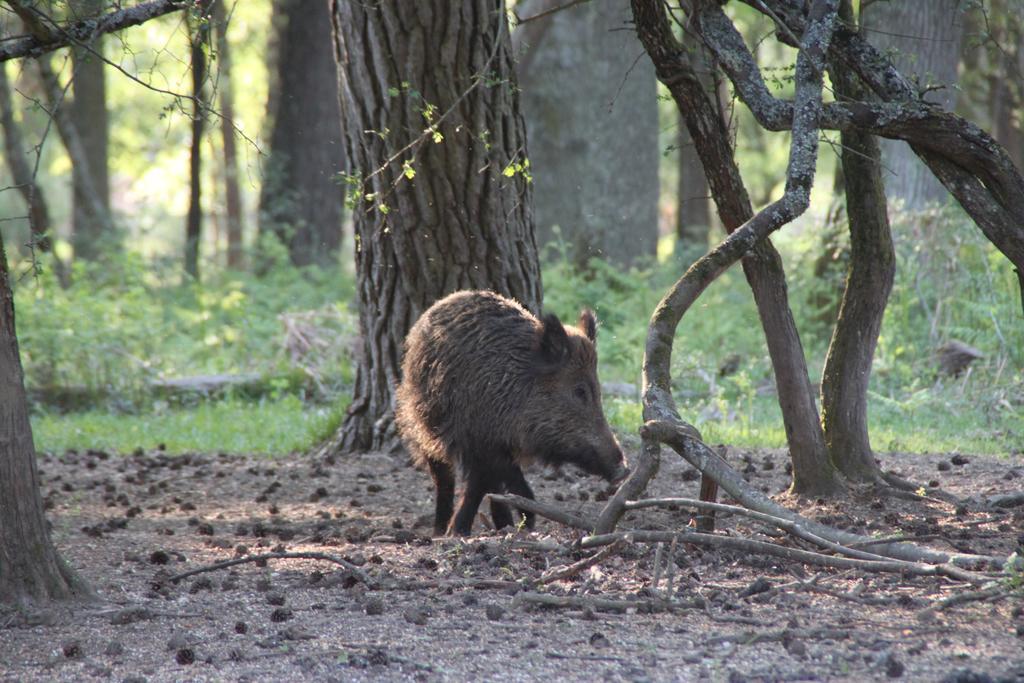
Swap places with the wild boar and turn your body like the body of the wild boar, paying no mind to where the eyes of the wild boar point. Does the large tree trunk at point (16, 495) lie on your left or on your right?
on your right

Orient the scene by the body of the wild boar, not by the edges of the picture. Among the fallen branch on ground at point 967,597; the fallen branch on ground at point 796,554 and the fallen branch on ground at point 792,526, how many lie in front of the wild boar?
3

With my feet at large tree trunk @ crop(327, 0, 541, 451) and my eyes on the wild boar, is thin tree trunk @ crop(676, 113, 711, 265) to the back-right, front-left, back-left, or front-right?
back-left

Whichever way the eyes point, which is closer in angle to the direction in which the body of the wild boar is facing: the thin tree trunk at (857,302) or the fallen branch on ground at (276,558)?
the thin tree trunk

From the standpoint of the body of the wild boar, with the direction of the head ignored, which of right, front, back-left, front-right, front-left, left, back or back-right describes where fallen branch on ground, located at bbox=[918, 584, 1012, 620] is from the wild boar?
front

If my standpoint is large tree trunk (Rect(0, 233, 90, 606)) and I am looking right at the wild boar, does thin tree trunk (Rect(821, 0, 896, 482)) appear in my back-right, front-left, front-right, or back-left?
front-right

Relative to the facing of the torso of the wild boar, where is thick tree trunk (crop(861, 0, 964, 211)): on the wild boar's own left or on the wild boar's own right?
on the wild boar's own left

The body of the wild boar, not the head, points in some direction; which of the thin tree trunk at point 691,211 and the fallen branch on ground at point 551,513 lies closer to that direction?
the fallen branch on ground

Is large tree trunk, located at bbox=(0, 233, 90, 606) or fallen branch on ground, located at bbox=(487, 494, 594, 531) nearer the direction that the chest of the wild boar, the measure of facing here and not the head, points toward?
the fallen branch on ground

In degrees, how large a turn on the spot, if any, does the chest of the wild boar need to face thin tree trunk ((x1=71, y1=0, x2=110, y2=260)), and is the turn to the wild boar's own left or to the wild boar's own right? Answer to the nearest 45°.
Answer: approximately 180°

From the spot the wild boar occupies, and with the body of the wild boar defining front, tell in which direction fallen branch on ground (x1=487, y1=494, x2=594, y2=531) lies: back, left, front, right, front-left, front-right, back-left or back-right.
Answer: front-right

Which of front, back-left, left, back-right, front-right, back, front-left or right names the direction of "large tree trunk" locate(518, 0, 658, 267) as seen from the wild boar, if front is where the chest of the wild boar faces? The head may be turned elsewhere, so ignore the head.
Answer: back-left

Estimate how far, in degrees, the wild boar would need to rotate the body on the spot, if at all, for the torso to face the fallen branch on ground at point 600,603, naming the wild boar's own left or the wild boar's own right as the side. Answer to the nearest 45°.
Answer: approximately 45° to the wild boar's own right

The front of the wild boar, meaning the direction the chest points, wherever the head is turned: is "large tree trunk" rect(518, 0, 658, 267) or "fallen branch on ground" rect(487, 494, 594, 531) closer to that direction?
the fallen branch on ground

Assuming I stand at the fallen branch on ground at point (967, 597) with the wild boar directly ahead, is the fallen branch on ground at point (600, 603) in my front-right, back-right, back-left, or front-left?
front-left

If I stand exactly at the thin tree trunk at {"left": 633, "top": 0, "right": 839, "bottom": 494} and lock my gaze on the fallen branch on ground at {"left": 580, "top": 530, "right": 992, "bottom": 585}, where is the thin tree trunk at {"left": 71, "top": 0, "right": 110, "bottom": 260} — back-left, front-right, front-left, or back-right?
back-right
